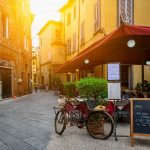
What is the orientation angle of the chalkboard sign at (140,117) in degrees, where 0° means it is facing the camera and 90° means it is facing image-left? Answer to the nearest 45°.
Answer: approximately 0°

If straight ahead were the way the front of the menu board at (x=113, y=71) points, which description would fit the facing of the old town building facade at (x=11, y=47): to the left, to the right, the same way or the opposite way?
to the left

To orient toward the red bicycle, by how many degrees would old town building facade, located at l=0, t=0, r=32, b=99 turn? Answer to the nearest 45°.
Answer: approximately 90° to its right

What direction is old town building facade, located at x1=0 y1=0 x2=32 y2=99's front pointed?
to the viewer's right
